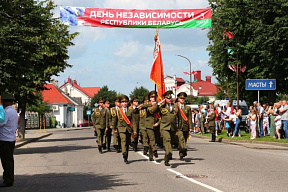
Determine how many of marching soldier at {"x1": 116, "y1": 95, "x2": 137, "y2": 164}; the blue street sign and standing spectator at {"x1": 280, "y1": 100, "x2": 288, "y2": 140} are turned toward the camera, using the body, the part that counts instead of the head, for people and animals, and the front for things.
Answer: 2

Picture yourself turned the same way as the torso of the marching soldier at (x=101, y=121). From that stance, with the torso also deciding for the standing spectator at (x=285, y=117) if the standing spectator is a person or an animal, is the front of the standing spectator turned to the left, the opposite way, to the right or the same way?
to the right

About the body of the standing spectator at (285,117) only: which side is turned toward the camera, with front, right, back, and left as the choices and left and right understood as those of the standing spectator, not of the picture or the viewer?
left

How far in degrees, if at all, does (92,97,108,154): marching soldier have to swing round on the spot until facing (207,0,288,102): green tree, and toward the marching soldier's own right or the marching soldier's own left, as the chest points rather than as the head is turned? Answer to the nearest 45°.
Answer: approximately 135° to the marching soldier's own left

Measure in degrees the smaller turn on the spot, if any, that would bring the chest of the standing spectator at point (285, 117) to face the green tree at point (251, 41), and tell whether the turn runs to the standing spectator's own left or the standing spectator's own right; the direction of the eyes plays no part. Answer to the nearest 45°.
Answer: approximately 90° to the standing spectator's own right

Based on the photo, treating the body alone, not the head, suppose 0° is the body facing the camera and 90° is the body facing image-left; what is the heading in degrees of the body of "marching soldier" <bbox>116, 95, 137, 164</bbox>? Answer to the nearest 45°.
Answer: approximately 0°

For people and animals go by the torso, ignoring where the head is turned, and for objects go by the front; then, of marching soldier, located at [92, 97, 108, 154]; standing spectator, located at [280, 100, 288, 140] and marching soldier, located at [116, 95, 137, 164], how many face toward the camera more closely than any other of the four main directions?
2

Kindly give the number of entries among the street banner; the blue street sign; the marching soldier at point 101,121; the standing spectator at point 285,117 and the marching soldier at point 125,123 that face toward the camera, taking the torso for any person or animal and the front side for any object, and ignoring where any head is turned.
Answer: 4

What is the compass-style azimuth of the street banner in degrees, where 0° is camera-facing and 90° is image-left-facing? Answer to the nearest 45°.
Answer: approximately 0°
